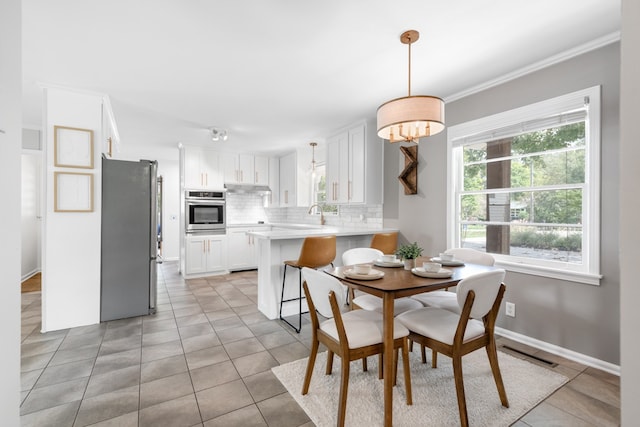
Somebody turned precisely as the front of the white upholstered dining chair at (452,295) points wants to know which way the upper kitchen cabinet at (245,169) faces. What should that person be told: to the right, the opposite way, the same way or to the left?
to the left

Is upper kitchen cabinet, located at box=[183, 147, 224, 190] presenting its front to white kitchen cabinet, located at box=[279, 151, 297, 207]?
no

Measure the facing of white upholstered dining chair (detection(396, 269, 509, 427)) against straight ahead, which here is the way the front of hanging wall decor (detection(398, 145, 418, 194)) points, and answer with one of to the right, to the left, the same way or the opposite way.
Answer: to the right

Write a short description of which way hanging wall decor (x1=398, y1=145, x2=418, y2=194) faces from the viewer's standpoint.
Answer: facing the viewer and to the left of the viewer

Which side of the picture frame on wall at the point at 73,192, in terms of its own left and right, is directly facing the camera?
front

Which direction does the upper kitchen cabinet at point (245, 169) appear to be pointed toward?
toward the camera

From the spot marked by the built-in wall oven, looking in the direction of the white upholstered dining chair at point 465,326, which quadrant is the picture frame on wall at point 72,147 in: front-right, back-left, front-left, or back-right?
front-right

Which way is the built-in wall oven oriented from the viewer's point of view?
toward the camera

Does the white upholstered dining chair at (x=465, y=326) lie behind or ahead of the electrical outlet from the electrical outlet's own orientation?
ahead

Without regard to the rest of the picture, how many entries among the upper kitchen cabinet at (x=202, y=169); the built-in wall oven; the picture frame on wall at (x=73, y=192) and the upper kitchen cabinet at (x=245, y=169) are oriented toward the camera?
4

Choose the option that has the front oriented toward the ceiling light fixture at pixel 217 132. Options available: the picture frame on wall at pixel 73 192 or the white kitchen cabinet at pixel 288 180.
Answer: the white kitchen cabinet

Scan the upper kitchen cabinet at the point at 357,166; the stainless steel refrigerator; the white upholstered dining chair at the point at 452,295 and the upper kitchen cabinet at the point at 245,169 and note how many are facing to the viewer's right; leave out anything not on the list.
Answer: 1

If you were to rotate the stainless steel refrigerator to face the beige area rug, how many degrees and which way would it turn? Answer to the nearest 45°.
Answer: approximately 45° to its right

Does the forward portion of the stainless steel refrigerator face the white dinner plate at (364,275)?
no

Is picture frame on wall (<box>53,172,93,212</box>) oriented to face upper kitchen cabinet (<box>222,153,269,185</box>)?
no

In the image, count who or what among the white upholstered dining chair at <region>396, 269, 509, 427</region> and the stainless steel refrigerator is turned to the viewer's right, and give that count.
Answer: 1

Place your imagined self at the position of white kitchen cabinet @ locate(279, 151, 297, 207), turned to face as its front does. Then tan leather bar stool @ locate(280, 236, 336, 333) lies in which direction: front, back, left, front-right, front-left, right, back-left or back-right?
front-left

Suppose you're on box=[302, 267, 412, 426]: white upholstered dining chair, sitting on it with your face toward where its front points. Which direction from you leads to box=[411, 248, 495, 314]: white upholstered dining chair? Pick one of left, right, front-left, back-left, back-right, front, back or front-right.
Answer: front

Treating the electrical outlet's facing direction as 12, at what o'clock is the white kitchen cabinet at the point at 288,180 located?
The white kitchen cabinet is roughly at 2 o'clock from the electrical outlet.

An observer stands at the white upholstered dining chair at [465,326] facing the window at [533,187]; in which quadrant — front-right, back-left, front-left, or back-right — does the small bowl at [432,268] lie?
front-left
